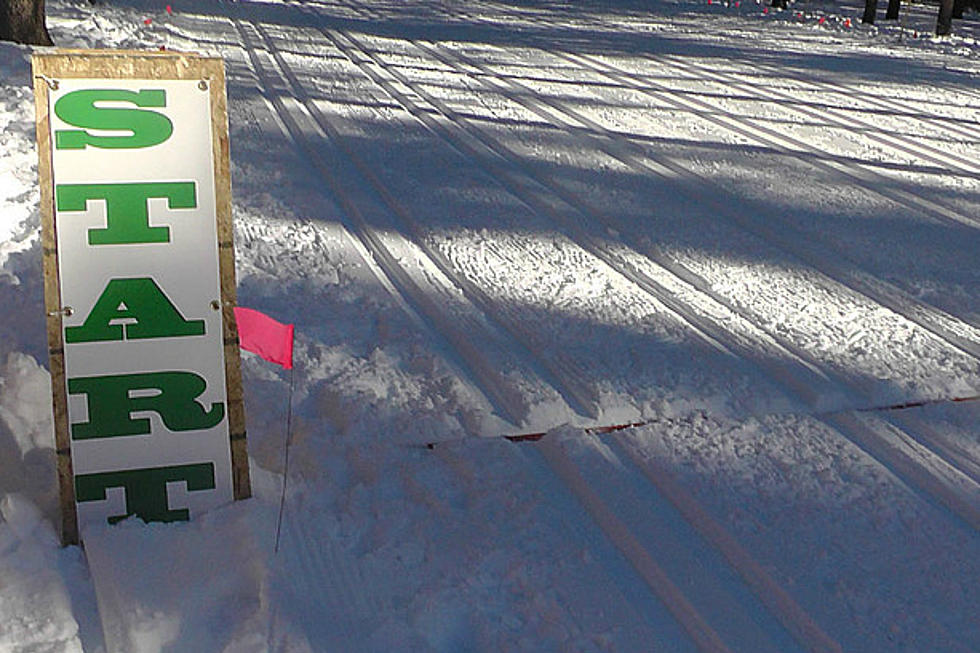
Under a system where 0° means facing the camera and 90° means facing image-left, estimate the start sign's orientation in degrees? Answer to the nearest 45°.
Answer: approximately 0°
